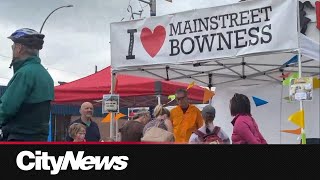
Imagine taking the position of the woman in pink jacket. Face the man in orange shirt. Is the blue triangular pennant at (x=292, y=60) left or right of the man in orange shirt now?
right

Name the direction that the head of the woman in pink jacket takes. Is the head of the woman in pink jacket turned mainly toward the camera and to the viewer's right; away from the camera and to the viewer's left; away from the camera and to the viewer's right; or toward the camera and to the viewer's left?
away from the camera and to the viewer's left

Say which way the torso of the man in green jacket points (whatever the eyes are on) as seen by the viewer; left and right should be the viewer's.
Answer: facing away from the viewer and to the left of the viewer

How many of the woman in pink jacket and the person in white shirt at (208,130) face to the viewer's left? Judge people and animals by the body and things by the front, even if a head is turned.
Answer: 1

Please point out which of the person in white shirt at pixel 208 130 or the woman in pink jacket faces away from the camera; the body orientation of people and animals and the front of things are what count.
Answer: the person in white shirt

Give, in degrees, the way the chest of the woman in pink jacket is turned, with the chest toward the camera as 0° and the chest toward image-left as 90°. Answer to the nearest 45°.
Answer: approximately 90°

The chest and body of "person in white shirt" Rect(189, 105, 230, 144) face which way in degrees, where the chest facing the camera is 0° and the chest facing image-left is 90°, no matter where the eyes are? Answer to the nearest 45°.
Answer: approximately 180°
